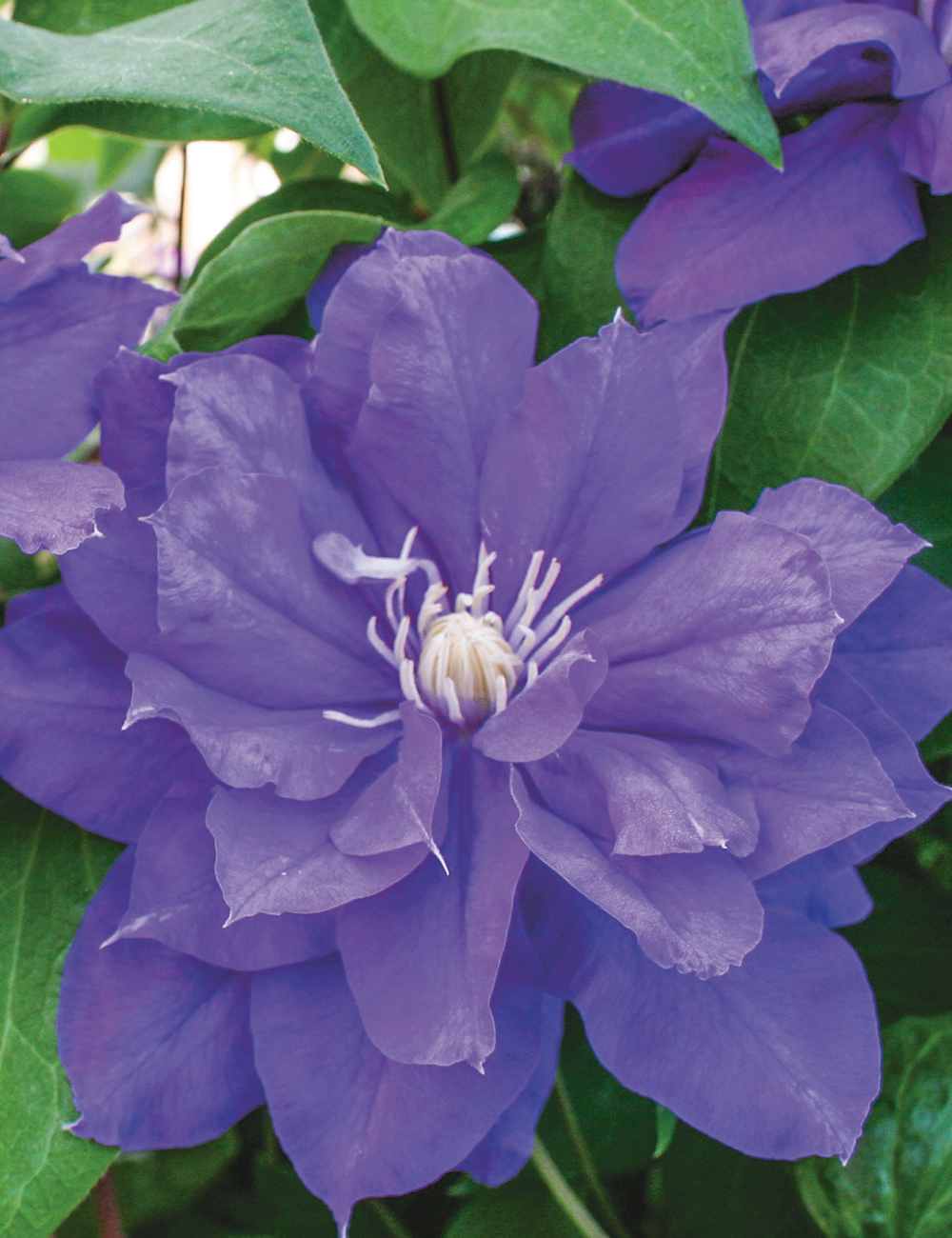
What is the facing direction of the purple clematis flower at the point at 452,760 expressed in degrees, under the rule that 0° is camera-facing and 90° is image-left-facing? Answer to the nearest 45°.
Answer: approximately 0°
